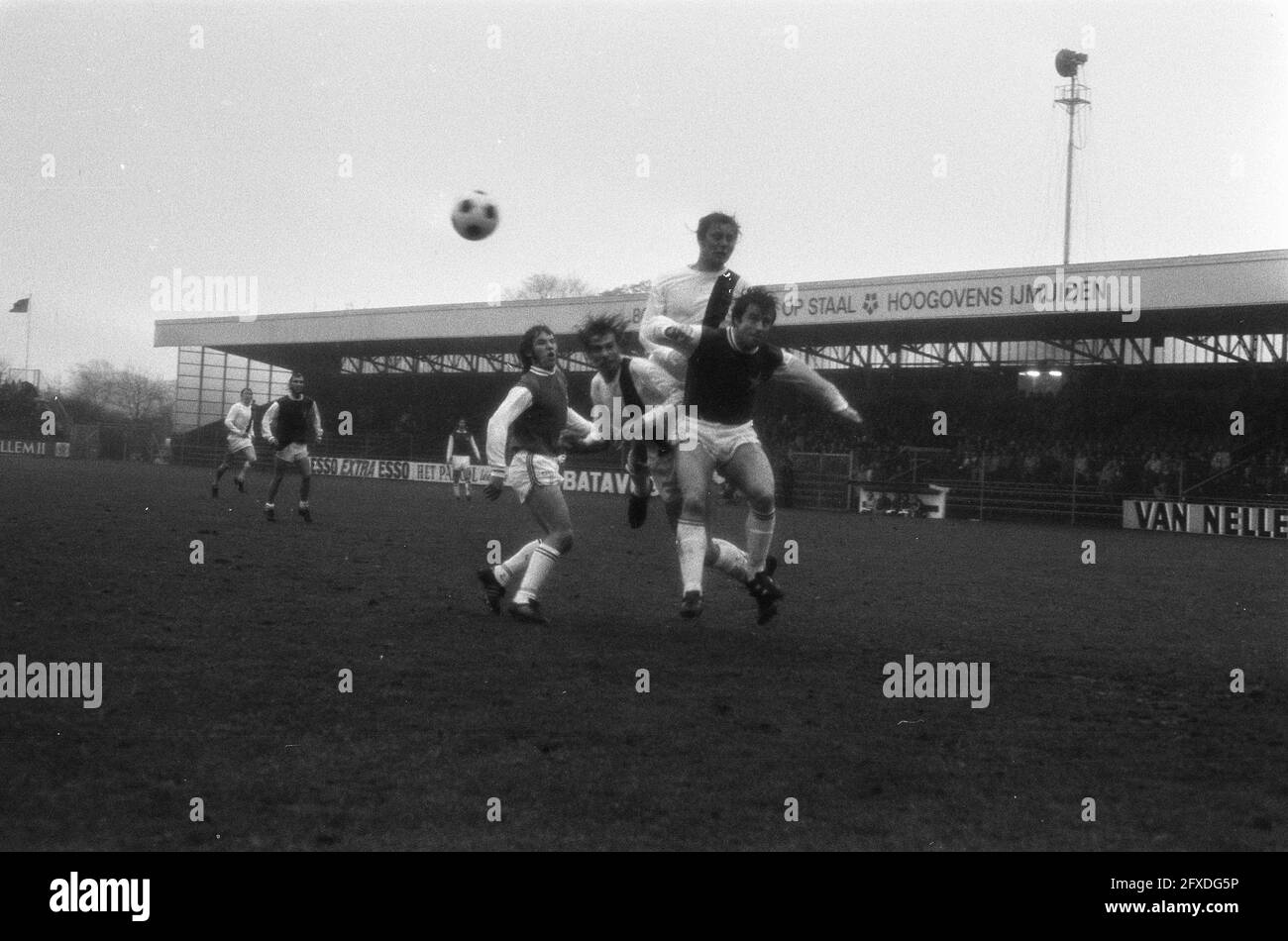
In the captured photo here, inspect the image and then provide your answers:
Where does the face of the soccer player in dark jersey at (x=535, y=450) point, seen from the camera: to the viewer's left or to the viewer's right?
to the viewer's right

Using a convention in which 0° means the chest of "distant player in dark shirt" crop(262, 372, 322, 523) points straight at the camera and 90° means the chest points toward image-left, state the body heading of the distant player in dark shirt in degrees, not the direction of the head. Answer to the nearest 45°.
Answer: approximately 0°

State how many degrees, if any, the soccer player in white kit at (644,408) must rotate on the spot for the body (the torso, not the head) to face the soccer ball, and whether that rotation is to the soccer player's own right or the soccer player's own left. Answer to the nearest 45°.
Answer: approximately 135° to the soccer player's own right
